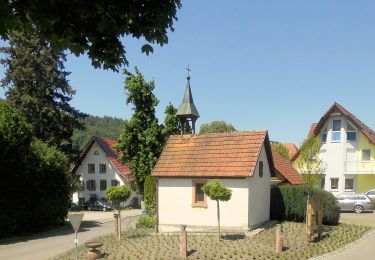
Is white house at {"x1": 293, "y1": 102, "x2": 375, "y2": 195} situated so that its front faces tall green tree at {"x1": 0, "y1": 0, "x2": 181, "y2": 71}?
yes

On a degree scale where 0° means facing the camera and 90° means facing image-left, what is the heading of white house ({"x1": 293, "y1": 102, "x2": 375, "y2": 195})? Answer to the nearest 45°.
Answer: approximately 0°

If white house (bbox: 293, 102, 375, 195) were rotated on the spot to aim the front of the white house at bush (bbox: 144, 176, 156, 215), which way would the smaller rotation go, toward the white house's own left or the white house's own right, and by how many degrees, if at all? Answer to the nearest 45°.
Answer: approximately 45° to the white house's own right

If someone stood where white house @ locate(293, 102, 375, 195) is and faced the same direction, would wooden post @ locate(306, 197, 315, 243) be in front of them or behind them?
in front

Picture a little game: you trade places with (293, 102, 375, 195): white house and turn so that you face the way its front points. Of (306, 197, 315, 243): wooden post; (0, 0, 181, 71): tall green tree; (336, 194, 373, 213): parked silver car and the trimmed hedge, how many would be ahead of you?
4

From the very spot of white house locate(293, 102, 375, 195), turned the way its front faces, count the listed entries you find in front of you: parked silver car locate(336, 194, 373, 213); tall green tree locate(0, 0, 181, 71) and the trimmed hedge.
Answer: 3

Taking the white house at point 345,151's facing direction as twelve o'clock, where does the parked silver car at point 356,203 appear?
The parked silver car is roughly at 12 o'clock from the white house.

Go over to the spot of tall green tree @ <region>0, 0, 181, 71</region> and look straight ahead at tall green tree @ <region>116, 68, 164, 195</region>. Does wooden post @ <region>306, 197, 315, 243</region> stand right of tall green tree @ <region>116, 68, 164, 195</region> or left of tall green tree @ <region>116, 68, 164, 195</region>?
right

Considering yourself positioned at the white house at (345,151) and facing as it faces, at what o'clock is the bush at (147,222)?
The bush is roughly at 1 o'clock from the white house.

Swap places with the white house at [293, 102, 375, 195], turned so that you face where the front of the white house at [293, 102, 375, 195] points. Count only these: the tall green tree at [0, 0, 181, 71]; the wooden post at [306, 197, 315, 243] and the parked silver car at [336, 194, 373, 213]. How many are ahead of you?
3

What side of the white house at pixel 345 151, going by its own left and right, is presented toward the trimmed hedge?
front
